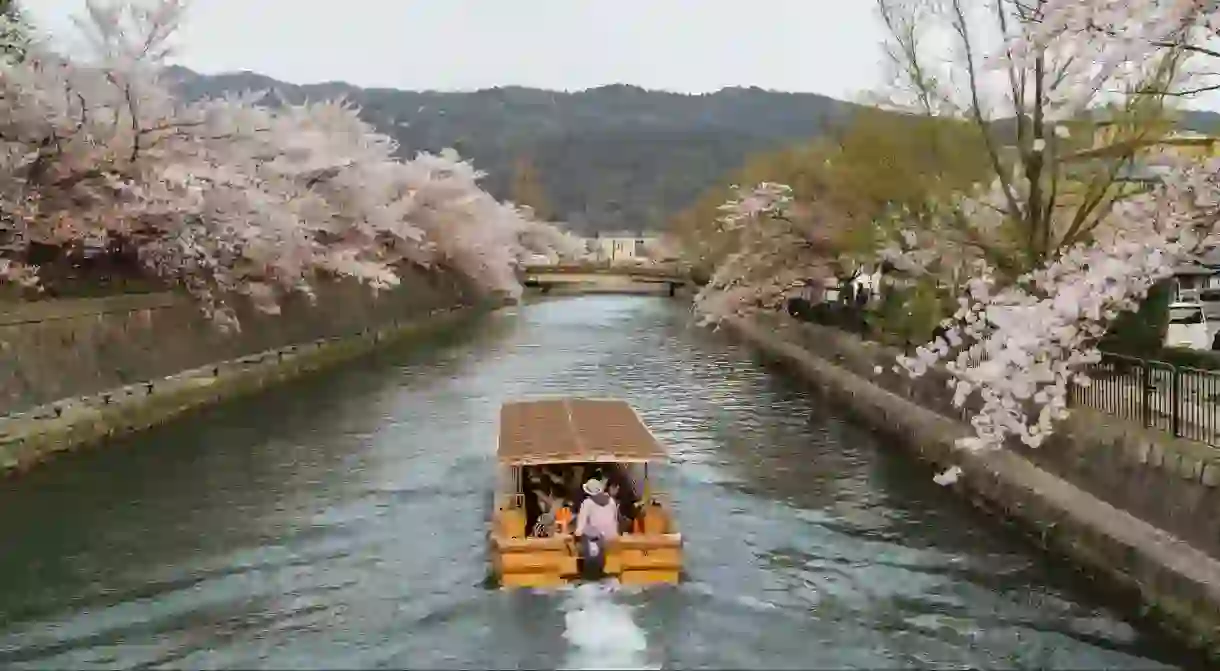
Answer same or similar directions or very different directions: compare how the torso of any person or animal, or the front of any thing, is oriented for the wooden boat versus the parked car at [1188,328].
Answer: very different directions

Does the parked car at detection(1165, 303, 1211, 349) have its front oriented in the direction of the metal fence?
yes

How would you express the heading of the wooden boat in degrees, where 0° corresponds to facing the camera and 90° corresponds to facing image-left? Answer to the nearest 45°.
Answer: approximately 180°

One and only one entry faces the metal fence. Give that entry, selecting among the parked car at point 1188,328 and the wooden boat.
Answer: the parked car

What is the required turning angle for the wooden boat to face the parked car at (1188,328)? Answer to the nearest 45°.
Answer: approximately 45° to its right

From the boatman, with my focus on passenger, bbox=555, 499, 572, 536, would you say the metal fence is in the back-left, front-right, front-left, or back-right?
back-right

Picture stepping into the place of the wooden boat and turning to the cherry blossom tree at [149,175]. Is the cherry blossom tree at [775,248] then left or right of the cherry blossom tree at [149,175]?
right

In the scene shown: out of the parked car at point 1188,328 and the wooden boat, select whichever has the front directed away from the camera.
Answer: the wooden boat

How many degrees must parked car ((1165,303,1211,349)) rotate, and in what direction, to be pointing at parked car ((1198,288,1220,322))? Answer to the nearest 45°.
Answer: approximately 180°

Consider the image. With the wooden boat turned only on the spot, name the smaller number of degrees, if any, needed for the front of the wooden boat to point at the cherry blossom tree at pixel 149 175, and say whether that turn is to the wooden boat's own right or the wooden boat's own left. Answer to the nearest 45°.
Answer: approximately 45° to the wooden boat's own left
